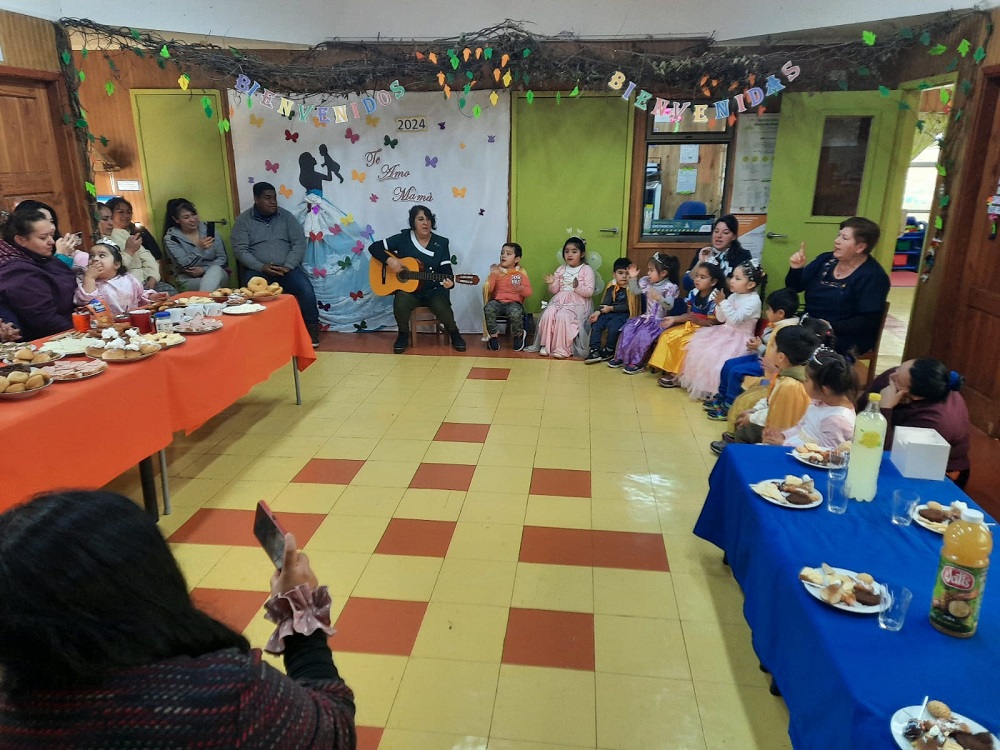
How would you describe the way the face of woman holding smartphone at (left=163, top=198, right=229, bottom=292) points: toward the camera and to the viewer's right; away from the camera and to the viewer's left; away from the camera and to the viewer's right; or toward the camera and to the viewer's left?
toward the camera and to the viewer's right

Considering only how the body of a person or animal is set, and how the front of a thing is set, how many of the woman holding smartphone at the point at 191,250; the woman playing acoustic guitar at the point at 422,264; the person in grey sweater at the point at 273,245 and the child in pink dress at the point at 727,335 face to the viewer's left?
1

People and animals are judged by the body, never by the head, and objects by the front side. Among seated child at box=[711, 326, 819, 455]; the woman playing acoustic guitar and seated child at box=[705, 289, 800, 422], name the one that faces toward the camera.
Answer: the woman playing acoustic guitar

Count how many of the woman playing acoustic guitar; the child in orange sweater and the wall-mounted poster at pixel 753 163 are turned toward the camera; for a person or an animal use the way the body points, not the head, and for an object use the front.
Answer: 3

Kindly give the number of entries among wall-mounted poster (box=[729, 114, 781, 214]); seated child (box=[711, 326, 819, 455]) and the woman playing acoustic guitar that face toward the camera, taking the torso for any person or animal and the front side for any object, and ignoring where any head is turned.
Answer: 2

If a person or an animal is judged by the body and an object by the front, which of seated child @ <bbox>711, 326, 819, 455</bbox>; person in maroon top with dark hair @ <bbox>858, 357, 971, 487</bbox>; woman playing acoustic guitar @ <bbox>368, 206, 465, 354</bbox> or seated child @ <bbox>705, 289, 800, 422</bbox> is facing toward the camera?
the woman playing acoustic guitar

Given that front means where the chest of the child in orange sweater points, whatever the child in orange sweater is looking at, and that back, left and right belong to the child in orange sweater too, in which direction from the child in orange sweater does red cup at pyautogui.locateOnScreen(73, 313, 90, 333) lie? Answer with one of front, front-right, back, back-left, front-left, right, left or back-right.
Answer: front-right

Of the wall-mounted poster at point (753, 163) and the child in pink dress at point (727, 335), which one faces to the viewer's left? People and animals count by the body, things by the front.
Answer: the child in pink dress

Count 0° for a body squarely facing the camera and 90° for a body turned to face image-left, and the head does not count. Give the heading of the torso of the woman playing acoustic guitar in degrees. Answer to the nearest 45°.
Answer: approximately 0°

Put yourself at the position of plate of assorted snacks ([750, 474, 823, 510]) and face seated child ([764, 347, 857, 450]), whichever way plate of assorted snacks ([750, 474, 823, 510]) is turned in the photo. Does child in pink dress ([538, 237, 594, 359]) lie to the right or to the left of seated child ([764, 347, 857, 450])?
left

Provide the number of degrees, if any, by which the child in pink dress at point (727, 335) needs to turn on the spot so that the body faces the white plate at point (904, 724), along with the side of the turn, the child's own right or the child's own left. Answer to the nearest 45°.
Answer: approximately 90° to the child's own left

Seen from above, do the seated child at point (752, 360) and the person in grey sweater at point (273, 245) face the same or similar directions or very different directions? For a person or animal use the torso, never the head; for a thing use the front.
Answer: very different directions
